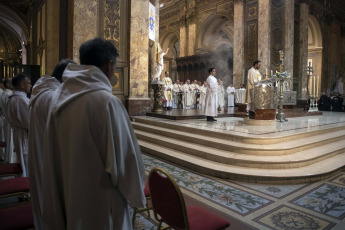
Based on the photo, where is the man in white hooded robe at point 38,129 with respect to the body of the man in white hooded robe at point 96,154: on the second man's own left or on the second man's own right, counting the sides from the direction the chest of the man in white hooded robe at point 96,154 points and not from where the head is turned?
on the second man's own left

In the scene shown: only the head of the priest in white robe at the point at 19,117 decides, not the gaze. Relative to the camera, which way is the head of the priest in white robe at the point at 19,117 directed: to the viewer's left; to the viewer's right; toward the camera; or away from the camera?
to the viewer's right

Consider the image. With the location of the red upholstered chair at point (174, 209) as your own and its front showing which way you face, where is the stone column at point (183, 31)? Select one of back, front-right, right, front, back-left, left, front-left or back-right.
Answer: front-left

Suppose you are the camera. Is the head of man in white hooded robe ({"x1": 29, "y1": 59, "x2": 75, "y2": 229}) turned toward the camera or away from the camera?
away from the camera

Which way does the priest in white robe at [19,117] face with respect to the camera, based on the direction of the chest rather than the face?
to the viewer's right

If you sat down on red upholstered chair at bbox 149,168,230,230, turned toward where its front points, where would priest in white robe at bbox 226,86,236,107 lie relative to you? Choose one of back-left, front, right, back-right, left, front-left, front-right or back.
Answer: front-left

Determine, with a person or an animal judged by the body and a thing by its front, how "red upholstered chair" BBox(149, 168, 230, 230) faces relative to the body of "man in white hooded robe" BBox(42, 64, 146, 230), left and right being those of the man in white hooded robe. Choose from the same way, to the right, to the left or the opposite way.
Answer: the same way

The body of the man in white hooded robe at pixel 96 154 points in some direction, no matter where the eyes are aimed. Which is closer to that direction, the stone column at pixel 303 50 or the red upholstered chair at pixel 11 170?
the stone column

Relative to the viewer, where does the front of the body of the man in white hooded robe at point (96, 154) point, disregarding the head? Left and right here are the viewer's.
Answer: facing away from the viewer and to the right of the viewer
